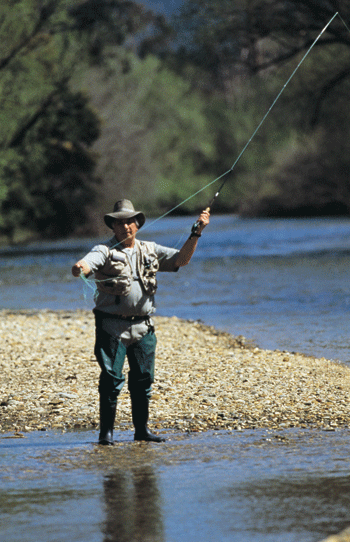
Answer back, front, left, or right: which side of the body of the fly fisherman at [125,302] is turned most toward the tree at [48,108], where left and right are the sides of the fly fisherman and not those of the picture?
back

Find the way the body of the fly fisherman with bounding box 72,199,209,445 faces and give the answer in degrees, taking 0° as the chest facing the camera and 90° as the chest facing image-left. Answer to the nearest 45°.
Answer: approximately 0°
